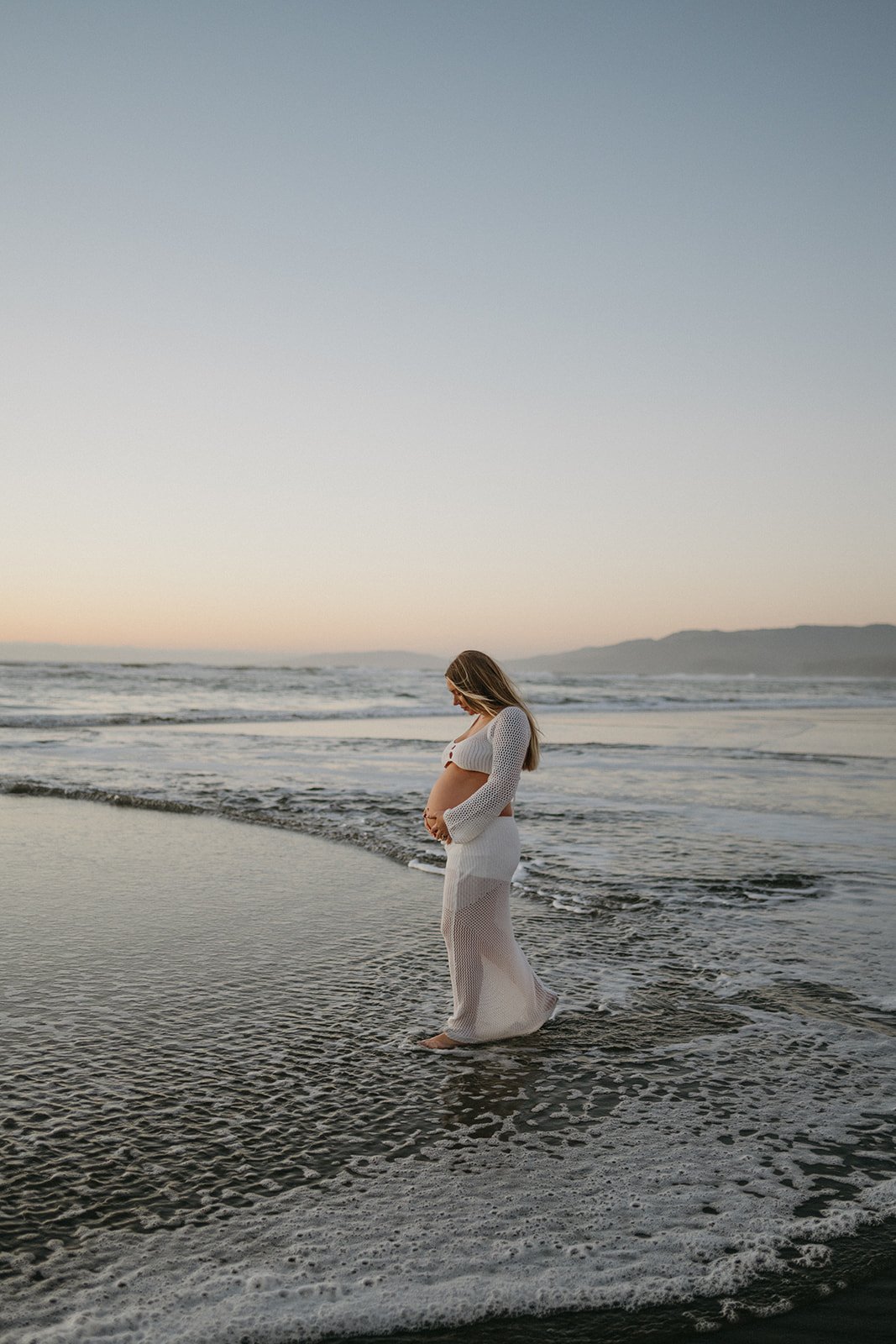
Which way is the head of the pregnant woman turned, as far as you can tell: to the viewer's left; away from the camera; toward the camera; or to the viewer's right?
to the viewer's left

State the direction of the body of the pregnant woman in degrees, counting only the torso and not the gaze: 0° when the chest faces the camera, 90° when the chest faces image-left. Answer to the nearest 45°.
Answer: approximately 90°
